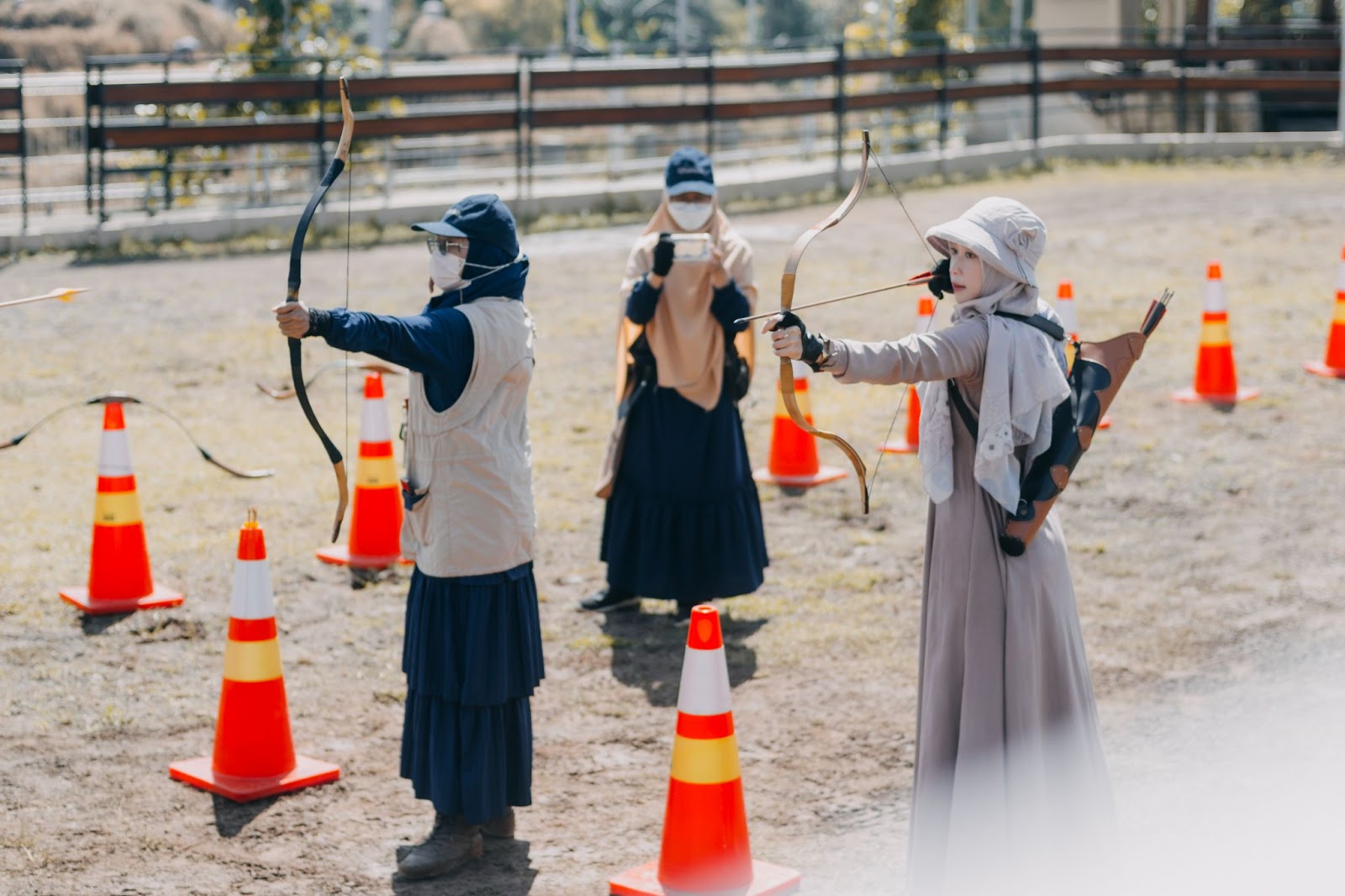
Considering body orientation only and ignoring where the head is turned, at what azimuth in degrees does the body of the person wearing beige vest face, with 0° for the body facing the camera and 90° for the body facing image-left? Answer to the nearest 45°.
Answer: approximately 90°

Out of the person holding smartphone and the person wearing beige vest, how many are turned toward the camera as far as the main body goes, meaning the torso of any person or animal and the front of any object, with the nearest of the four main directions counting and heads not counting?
1

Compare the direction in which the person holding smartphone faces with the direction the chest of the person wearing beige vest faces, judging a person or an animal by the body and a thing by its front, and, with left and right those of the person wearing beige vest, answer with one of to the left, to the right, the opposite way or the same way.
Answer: to the left

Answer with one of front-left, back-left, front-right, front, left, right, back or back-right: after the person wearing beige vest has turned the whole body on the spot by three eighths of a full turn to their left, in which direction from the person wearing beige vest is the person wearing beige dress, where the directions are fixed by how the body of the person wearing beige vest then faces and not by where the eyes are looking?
front

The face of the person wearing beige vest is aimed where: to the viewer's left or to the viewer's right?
to the viewer's left

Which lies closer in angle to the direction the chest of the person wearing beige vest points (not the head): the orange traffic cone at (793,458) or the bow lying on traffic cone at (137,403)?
the bow lying on traffic cone

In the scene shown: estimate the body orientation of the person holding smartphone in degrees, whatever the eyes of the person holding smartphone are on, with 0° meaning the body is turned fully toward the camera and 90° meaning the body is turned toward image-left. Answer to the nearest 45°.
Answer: approximately 0°

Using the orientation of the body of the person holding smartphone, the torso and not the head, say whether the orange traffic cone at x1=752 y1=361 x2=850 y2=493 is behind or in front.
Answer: behind
